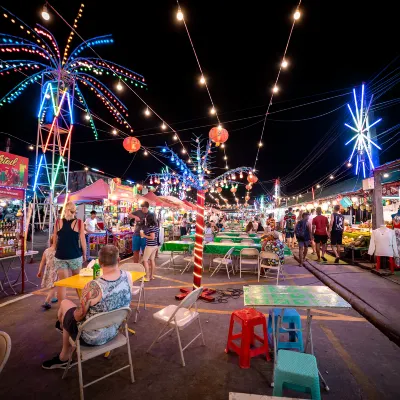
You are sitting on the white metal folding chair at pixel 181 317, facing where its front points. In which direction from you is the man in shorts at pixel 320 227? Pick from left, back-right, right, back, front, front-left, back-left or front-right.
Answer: right

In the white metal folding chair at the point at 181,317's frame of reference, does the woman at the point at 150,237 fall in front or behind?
in front

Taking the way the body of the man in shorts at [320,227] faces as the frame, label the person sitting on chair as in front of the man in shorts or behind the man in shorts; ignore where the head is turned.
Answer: behind

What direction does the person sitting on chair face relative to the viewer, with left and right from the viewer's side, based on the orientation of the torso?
facing away from the viewer and to the left of the viewer

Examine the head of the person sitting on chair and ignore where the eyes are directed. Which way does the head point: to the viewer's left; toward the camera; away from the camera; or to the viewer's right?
away from the camera

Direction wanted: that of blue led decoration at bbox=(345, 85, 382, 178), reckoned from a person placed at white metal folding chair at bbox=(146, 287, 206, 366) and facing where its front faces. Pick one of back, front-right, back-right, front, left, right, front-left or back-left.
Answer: right

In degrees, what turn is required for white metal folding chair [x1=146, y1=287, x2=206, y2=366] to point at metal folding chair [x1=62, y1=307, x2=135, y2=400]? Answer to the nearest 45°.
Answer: approximately 90° to its left

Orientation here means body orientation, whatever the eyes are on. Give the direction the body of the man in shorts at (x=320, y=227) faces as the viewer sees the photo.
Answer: away from the camera

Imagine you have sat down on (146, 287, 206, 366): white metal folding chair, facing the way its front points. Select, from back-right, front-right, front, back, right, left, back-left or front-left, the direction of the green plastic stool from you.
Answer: back

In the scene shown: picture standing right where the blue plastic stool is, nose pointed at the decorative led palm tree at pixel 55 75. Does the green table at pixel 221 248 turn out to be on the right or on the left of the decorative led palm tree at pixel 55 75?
right

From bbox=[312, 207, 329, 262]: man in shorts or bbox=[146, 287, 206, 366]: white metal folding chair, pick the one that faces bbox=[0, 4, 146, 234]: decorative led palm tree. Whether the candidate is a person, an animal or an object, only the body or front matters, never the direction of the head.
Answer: the white metal folding chair

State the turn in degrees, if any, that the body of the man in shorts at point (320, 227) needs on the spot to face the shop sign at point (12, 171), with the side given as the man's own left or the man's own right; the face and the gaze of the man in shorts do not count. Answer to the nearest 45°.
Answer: approximately 135° to the man's own left
